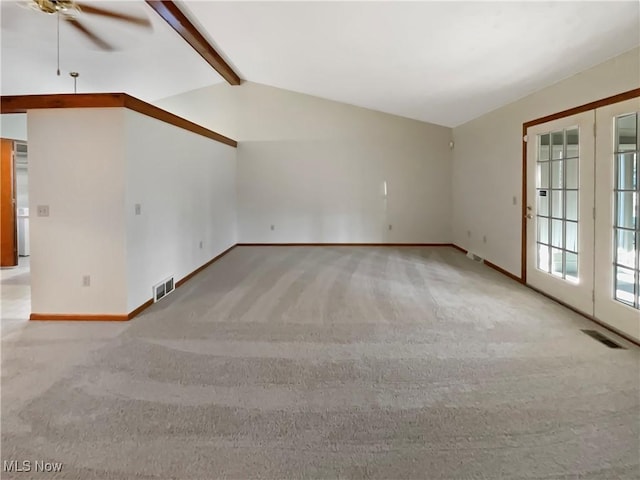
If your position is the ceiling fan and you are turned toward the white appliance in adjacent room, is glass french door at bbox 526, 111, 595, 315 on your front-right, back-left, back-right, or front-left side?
back-right

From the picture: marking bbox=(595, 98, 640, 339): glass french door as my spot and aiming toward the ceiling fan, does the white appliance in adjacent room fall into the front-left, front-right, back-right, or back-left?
front-right

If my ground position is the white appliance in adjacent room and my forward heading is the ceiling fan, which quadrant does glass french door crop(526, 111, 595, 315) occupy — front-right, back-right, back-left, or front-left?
front-left
